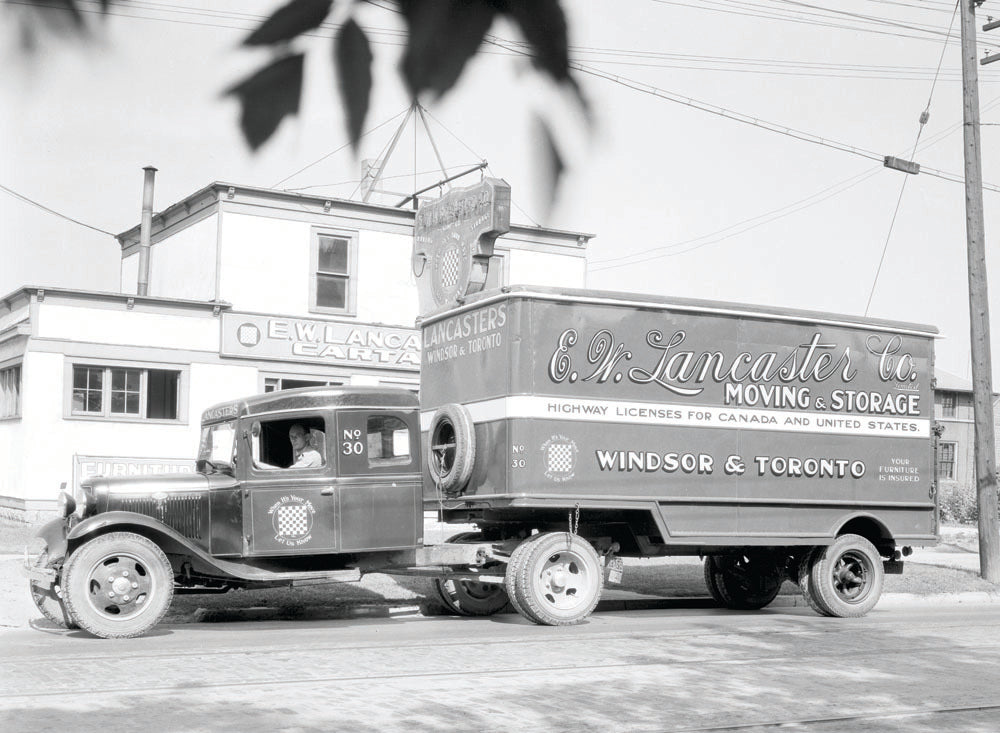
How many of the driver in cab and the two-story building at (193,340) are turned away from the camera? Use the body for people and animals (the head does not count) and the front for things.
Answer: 0

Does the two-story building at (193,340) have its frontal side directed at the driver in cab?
yes

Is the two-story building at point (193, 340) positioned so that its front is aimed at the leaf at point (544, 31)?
yes

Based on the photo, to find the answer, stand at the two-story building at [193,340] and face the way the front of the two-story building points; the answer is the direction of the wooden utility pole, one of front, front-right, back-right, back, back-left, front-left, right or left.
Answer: front-left

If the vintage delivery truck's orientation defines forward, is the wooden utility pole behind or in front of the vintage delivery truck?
behind

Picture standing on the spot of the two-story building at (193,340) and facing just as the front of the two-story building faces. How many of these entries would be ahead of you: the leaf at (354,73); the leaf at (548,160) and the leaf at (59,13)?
3

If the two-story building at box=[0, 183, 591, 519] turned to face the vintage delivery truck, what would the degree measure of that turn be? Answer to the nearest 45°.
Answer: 0° — it already faces it

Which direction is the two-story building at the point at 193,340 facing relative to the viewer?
toward the camera

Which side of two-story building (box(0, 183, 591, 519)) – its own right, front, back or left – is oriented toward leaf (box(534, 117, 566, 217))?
front

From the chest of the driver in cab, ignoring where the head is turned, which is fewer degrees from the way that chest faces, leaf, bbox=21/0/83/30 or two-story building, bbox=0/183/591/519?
the leaf

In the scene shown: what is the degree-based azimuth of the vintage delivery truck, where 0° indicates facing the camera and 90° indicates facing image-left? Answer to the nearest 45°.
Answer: approximately 45°

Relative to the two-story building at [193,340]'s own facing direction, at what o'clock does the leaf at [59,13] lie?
The leaf is roughly at 12 o'clock from the two-story building.

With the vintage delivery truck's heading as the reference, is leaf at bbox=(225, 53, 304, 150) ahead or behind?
ahead
